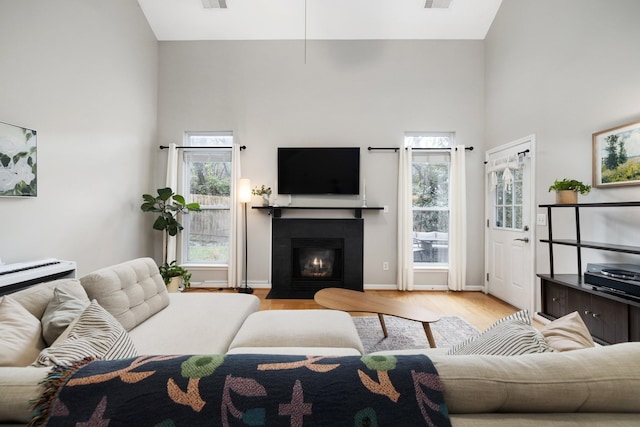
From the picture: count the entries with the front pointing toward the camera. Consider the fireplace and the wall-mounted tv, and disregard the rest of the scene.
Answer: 2

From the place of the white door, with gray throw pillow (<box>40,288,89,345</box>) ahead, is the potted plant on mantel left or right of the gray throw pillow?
right

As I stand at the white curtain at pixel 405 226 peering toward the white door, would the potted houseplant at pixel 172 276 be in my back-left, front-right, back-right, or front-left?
back-right

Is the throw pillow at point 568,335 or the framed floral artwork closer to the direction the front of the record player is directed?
the framed floral artwork

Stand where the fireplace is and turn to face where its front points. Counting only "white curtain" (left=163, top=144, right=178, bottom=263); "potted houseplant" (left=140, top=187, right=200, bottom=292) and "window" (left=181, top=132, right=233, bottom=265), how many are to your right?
3

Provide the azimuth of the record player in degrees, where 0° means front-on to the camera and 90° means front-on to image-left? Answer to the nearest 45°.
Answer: approximately 45°

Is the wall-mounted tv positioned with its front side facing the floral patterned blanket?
yes

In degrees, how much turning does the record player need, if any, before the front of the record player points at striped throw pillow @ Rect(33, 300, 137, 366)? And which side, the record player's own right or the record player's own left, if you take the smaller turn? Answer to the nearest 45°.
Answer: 0° — it already faces it

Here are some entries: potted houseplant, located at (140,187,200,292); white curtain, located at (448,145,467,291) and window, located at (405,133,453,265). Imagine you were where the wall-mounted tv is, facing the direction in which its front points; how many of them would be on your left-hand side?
2

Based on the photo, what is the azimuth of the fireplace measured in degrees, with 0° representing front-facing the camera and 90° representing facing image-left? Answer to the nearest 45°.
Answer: approximately 0°
